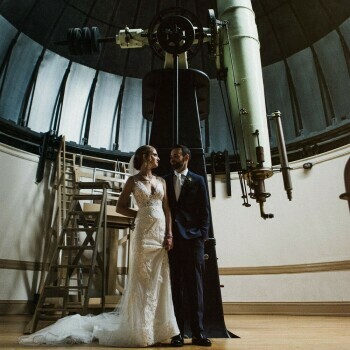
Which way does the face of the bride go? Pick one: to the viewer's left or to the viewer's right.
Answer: to the viewer's right

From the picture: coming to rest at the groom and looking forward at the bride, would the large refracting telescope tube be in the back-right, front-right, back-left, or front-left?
back-right

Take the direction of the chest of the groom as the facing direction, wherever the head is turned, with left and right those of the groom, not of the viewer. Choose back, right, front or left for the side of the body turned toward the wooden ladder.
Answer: right

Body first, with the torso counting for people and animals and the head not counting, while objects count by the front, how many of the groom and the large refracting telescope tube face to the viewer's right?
0

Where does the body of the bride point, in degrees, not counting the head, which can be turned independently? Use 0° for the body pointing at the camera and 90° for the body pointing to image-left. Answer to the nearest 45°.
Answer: approximately 315°

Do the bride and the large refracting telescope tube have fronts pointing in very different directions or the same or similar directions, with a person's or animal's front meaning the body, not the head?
very different directions

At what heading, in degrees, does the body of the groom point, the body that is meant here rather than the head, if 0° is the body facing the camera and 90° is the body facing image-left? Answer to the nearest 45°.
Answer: approximately 45°

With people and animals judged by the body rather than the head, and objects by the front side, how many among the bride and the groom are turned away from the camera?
0
